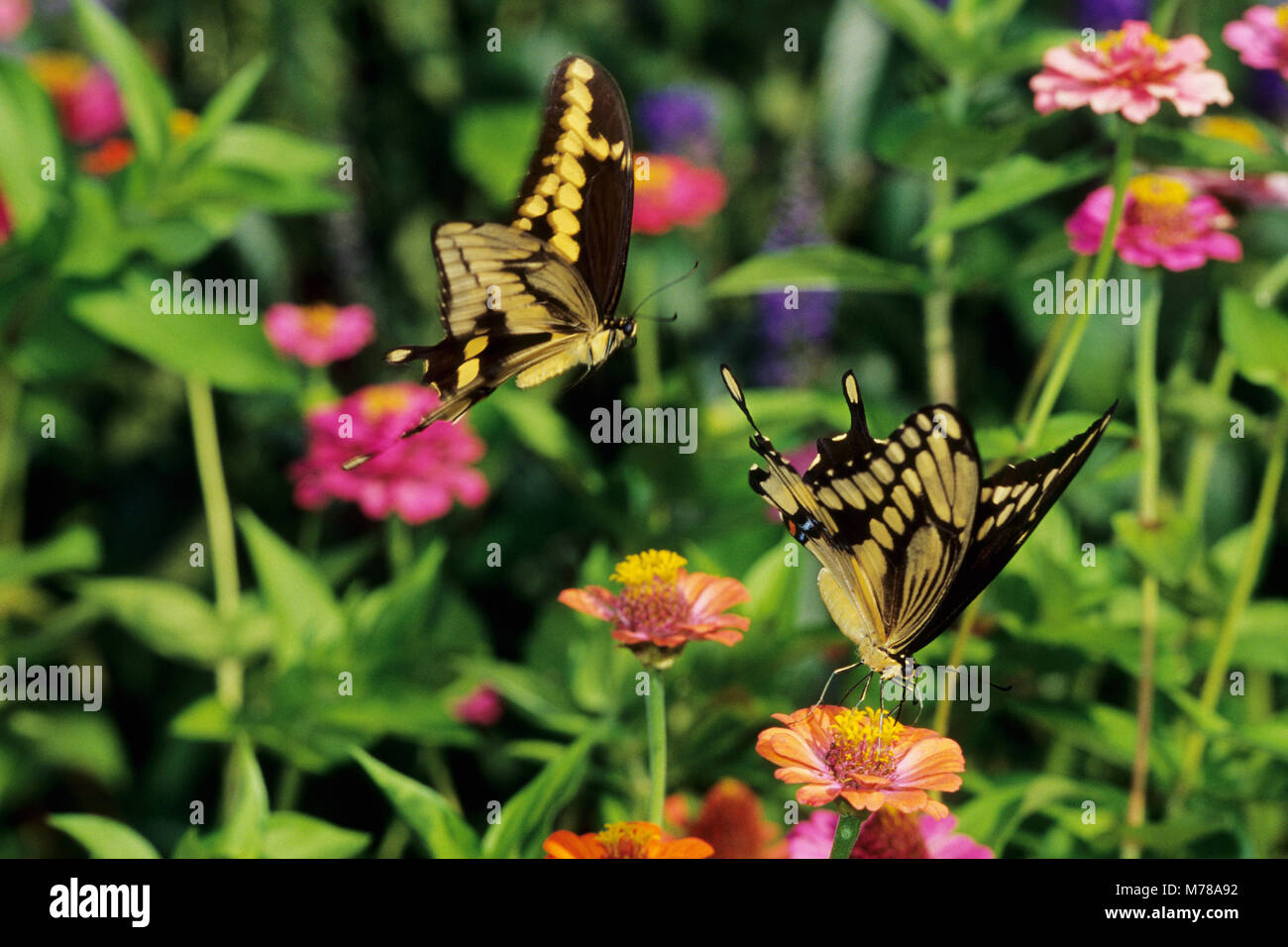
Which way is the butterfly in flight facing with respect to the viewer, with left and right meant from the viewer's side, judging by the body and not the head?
facing to the right of the viewer
